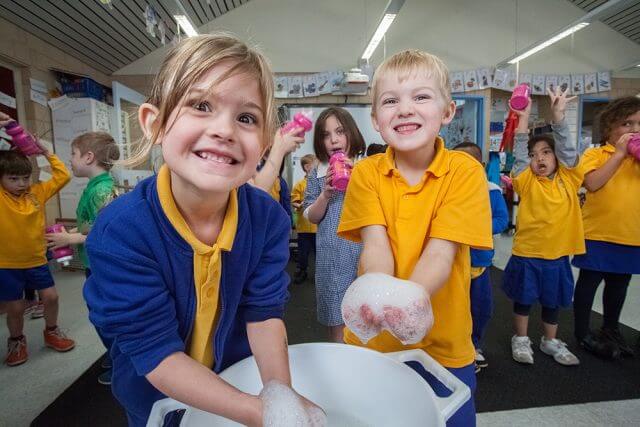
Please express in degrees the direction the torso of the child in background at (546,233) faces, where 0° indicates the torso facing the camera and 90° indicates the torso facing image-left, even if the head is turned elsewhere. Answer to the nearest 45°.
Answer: approximately 0°

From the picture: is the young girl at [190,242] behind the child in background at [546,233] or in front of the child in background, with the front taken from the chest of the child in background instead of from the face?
in front

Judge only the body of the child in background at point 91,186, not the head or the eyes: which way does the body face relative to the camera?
to the viewer's left

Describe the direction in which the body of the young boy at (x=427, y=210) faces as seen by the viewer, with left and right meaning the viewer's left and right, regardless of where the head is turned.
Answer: facing the viewer

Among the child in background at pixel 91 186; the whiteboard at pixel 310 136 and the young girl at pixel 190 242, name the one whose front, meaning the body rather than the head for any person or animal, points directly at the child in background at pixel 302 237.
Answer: the whiteboard

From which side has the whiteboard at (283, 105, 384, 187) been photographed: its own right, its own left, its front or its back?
front

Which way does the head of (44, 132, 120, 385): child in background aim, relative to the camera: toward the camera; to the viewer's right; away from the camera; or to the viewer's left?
to the viewer's left

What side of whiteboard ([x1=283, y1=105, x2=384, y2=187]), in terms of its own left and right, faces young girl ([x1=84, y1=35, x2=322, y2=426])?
front

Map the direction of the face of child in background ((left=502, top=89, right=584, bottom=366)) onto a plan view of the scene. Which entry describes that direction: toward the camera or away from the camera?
toward the camera

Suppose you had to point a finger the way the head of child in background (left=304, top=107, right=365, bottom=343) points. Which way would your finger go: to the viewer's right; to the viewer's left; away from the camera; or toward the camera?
toward the camera

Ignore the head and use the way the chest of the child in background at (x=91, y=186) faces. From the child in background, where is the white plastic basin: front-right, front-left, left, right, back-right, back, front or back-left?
left

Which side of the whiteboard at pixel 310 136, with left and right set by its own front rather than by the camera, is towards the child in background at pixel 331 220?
front
